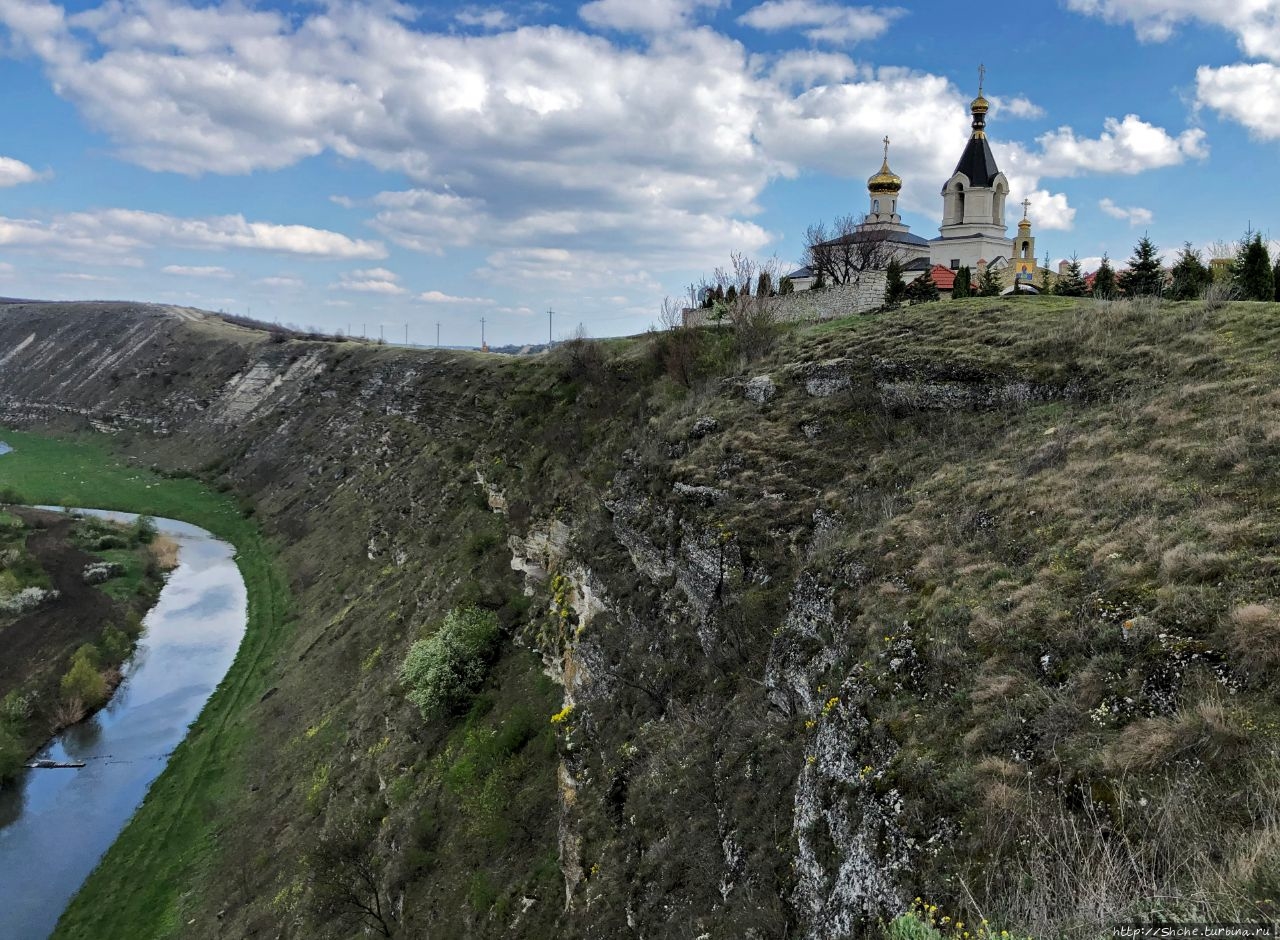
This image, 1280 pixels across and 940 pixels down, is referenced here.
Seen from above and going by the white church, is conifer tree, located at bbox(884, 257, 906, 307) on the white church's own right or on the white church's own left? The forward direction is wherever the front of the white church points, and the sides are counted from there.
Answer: on the white church's own right

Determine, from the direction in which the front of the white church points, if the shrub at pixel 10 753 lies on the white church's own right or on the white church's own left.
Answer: on the white church's own right

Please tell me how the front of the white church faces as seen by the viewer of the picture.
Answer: facing the viewer and to the right of the viewer

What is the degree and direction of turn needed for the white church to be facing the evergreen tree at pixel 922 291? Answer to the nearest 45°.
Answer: approximately 45° to its right

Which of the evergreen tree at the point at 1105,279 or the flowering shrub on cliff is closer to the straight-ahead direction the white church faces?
the evergreen tree

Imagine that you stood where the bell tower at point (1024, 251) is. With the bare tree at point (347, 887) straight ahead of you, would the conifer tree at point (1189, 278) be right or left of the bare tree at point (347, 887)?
left
